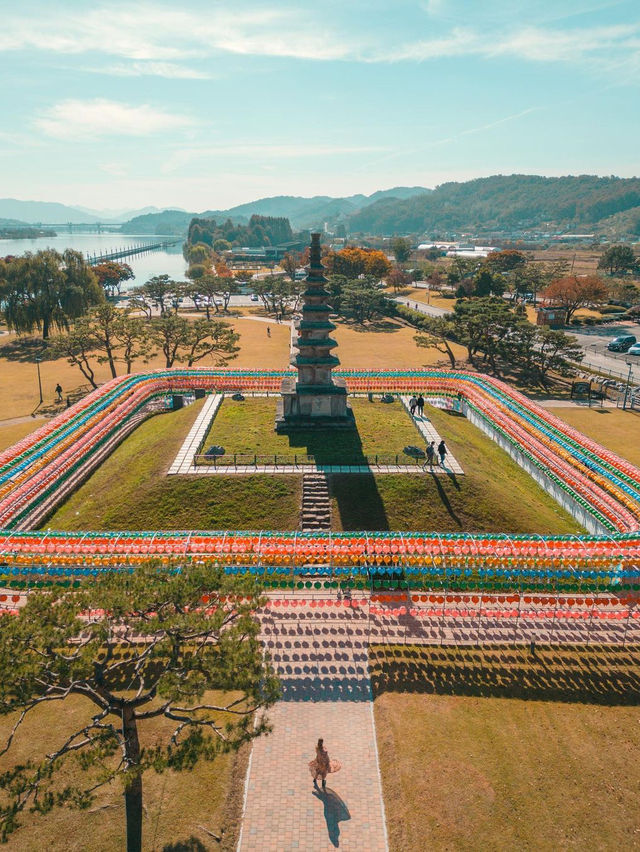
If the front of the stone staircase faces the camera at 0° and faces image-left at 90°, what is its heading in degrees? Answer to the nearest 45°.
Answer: approximately 0°

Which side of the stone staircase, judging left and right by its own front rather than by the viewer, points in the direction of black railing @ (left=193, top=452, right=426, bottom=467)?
back

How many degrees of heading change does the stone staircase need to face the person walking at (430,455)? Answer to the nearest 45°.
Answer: approximately 135° to its left

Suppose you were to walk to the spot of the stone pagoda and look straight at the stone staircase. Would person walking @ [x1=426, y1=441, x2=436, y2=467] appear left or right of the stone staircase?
left

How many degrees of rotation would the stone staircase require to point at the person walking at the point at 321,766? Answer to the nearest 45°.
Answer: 0° — it already faces them

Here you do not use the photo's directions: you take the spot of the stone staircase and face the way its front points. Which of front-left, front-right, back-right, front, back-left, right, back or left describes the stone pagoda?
back
